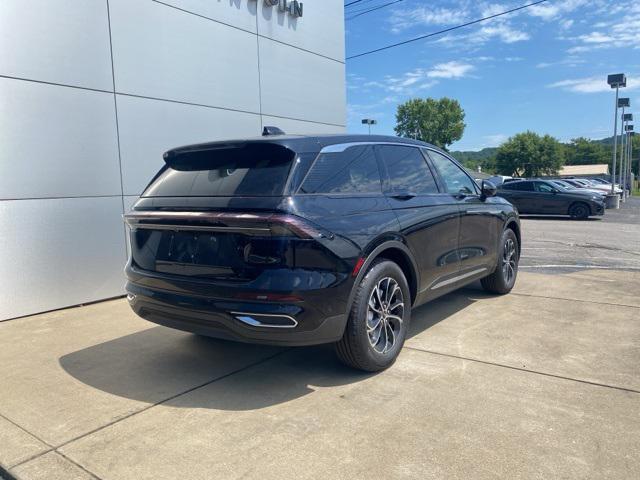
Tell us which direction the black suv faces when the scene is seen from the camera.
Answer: facing away from the viewer and to the right of the viewer

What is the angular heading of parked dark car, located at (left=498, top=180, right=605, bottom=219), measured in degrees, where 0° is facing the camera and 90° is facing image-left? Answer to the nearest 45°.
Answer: approximately 270°

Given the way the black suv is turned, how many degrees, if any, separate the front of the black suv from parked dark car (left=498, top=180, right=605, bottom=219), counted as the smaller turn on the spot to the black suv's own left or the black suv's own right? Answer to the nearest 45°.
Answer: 0° — it already faces it

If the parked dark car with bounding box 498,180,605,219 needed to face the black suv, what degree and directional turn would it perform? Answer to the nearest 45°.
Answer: approximately 90° to its right
